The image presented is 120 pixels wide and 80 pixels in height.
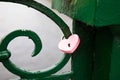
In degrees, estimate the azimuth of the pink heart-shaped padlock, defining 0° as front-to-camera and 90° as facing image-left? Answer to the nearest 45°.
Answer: approximately 0°
